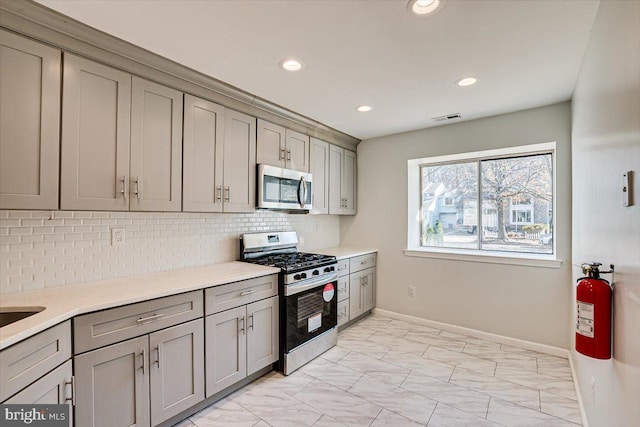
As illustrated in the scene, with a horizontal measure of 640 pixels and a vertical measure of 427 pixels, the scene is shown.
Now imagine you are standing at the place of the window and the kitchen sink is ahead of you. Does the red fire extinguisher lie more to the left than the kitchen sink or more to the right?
left

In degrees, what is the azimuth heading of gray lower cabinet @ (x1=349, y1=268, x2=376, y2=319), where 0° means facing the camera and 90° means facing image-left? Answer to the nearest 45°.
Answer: approximately 315°

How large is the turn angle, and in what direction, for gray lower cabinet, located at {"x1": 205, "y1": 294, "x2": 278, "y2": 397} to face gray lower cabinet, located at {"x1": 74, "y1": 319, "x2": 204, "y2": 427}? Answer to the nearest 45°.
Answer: approximately 90° to its right

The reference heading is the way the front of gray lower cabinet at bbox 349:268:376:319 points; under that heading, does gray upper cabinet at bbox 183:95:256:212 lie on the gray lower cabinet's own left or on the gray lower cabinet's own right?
on the gray lower cabinet's own right

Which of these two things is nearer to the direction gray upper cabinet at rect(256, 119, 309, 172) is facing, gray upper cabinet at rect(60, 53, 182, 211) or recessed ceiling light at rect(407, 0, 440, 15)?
the recessed ceiling light

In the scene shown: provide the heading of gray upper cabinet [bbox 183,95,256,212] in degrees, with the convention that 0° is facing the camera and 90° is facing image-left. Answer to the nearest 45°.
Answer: approximately 315°

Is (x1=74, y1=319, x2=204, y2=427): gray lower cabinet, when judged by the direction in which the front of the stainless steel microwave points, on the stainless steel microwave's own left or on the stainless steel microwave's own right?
on the stainless steel microwave's own right

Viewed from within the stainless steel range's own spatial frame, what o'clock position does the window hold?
The window is roughly at 10 o'clock from the stainless steel range.

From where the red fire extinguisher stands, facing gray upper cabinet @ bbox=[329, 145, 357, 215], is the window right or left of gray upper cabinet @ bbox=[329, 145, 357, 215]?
right

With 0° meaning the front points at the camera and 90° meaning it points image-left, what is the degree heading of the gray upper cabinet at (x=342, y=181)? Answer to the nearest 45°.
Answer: approximately 315°

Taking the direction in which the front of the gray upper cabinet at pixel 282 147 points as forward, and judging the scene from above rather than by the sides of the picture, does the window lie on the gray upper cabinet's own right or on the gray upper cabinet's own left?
on the gray upper cabinet's own left
